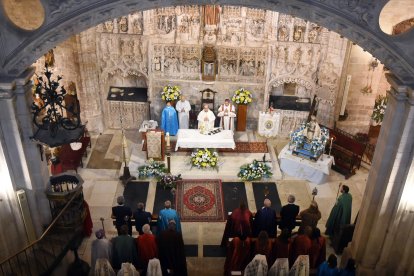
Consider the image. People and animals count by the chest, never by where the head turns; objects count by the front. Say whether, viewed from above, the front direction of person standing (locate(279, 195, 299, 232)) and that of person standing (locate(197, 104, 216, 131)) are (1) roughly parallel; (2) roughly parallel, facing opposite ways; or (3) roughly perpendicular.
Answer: roughly parallel, facing opposite ways

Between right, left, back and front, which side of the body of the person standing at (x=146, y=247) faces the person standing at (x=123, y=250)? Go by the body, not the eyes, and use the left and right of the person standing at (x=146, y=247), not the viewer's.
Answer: left

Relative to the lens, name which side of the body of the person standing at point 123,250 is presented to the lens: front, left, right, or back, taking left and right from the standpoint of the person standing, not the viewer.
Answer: back

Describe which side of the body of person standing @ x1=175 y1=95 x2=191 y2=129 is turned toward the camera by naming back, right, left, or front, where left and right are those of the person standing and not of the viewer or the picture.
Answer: front

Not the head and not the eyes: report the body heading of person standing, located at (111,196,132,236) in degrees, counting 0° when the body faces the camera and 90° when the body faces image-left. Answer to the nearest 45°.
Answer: approximately 180°

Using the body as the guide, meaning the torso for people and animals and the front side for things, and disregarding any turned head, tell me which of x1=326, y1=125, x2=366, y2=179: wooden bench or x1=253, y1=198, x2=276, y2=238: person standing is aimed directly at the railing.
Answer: the wooden bench

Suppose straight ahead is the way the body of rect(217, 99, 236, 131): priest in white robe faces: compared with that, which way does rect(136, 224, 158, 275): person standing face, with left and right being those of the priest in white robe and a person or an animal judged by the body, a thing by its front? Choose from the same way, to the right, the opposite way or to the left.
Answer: the opposite way

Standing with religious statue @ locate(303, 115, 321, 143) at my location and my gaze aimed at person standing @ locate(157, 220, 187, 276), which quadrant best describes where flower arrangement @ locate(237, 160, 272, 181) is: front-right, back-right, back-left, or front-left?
front-right

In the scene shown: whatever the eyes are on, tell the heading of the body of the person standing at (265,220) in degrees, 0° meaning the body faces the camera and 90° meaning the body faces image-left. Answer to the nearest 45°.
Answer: approximately 180°

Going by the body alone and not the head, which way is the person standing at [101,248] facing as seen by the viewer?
away from the camera

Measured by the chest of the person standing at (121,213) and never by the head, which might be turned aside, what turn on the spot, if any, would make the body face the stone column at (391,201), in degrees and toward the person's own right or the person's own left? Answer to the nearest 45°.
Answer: approximately 135° to the person's own right

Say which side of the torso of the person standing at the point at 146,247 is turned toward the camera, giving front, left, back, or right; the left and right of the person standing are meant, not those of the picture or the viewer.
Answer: back

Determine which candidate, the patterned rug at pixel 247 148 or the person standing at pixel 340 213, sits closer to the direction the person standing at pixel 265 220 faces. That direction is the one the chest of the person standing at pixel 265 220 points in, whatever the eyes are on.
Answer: the patterned rug

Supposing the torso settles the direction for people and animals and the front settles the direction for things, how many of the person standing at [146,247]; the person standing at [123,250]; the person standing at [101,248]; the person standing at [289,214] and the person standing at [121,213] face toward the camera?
0
